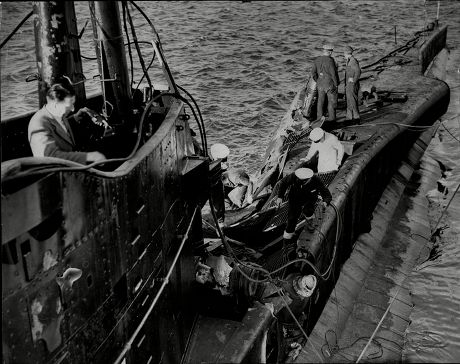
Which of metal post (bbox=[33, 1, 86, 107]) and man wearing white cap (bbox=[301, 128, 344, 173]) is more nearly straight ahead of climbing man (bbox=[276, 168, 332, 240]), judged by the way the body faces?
the metal post

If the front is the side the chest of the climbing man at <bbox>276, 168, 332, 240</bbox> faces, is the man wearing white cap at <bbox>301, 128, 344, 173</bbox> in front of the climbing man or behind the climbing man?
behind

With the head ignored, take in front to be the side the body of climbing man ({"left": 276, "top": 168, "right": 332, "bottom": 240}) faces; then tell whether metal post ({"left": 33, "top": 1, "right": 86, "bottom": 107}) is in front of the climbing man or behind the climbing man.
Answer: in front

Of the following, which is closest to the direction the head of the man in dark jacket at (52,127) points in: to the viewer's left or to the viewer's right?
to the viewer's right
